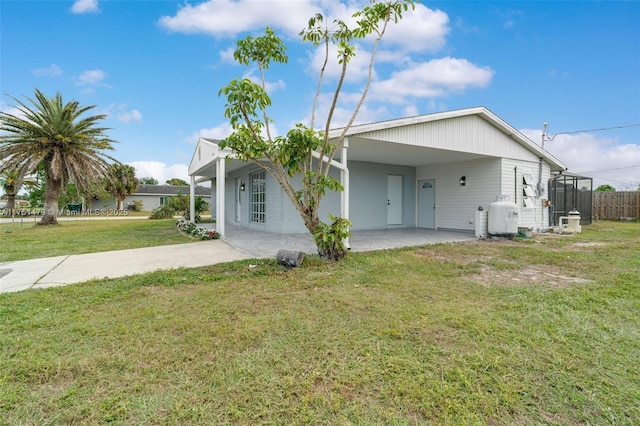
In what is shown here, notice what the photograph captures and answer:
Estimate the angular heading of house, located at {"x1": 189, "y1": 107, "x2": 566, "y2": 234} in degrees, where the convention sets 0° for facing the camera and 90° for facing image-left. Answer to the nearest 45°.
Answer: approximately 45°

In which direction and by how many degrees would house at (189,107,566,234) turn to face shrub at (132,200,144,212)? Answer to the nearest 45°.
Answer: approximately 90° to its right

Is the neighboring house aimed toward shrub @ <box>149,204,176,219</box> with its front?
yes

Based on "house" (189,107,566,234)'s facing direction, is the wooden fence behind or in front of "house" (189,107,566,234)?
behind

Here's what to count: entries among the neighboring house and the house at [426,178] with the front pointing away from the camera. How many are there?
0

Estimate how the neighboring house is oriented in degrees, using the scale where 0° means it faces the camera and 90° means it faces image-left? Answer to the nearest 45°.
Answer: approximately 0°

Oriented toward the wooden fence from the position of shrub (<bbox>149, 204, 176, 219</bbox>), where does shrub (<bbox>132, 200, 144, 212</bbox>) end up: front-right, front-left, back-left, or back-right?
back-left

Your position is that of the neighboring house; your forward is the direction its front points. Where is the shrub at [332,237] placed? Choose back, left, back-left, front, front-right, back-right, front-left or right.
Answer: front

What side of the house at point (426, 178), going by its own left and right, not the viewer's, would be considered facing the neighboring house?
right
